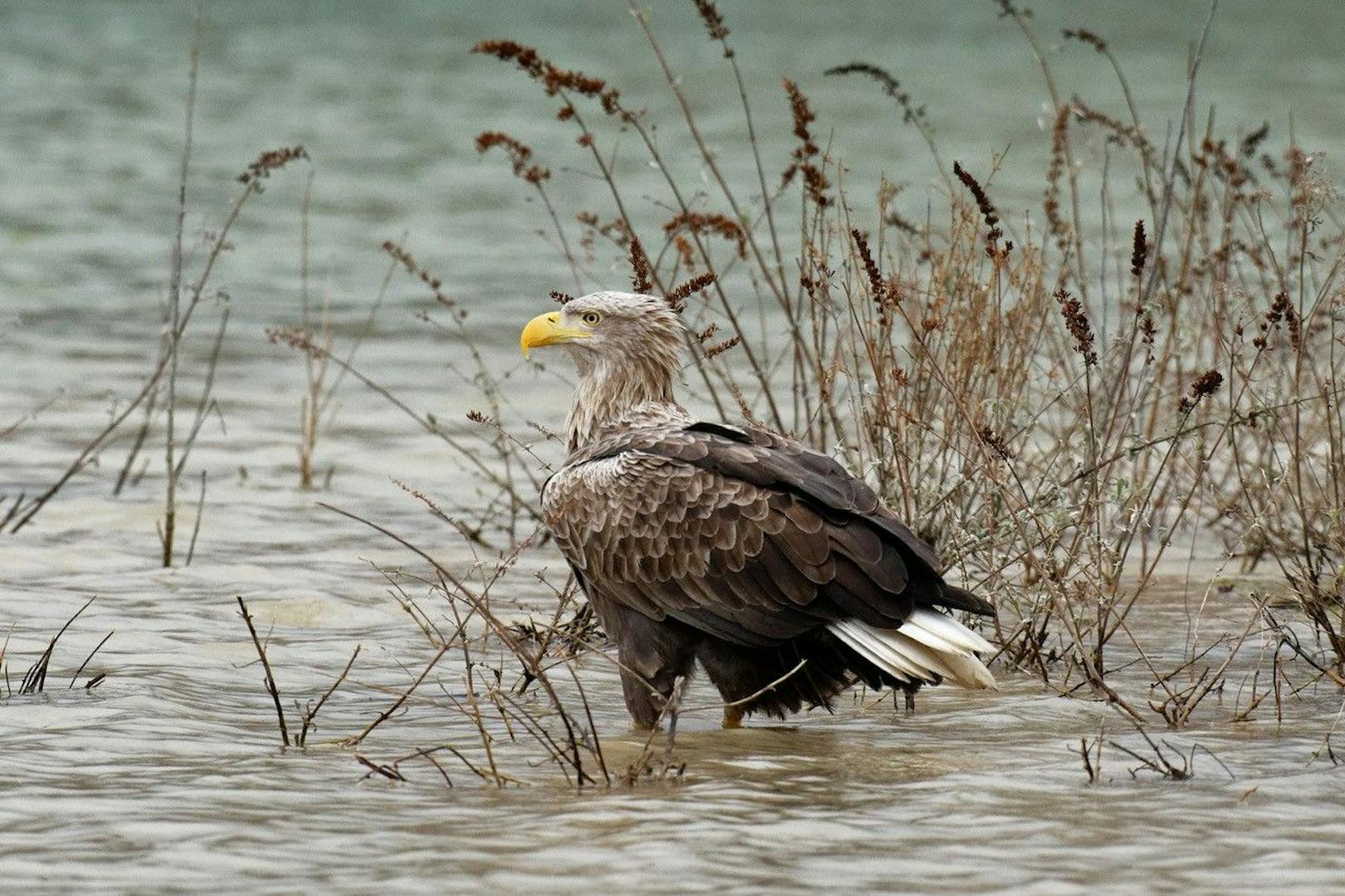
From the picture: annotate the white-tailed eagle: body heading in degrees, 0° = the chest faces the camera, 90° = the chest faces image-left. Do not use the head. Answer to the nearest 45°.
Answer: approximately 90°
